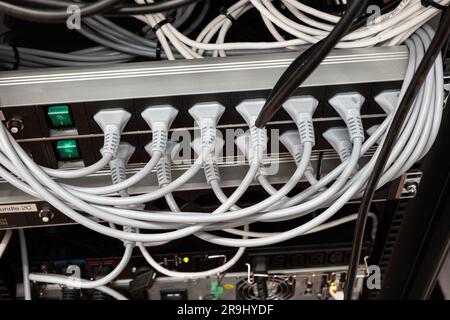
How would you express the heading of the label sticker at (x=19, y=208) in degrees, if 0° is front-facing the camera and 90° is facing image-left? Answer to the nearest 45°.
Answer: approximately 0°
